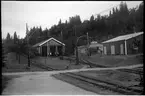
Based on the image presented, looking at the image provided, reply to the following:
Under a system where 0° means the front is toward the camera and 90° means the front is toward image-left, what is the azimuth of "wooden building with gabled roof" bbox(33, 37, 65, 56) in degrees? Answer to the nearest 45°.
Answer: approximately 0°

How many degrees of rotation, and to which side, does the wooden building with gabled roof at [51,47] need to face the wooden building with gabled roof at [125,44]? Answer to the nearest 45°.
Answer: approximately 90° to its left
